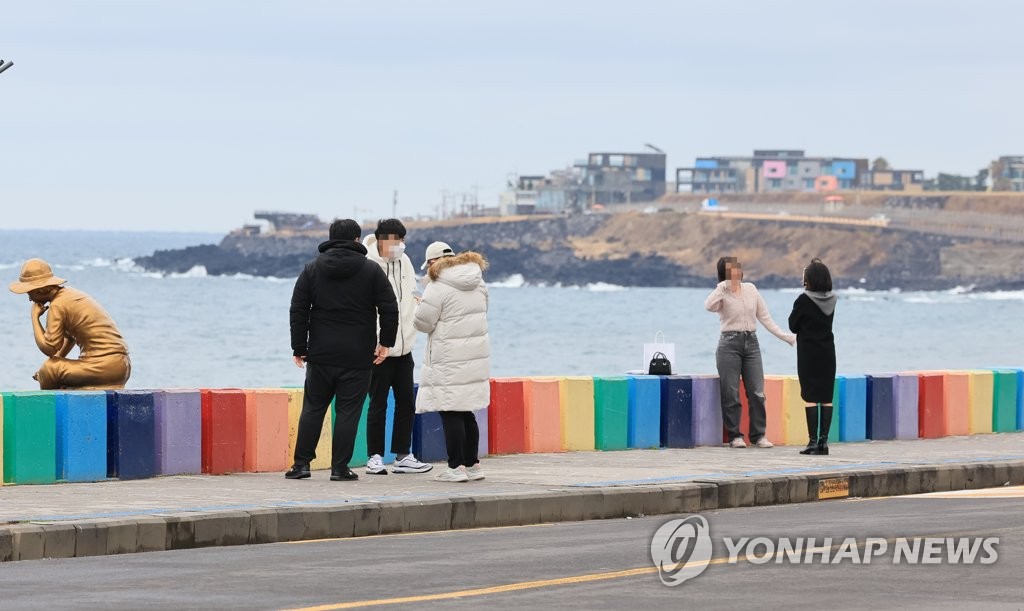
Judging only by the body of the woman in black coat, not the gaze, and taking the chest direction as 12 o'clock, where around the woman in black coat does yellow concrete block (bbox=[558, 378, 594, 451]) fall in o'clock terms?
The yellow concrete block is roughly at 10 o'clock from the woman in black coat.

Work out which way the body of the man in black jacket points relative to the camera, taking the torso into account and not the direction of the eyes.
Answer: away from the camera

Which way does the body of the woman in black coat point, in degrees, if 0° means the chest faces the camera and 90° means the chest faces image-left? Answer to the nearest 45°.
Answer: approximately 135°

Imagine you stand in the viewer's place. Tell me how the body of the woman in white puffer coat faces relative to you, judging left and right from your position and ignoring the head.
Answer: facing away from the viewer and to the left of the viewer

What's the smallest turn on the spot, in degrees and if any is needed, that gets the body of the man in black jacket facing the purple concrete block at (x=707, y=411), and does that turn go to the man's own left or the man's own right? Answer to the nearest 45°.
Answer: approximately 45° to the man's own right

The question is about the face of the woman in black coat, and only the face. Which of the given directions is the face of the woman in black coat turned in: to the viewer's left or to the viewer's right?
to the viewer's left
